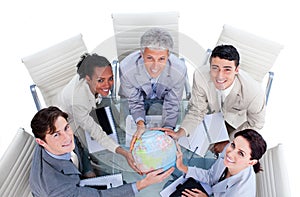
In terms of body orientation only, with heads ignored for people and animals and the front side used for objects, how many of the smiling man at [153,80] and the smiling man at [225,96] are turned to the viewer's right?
0

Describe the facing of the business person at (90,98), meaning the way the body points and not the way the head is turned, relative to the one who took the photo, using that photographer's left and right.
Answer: facing the viewer and to the right of the viewer

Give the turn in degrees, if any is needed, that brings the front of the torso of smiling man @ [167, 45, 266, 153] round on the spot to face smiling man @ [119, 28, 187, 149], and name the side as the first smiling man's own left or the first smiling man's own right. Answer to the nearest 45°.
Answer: approximately 45° to the first smiling man's own right

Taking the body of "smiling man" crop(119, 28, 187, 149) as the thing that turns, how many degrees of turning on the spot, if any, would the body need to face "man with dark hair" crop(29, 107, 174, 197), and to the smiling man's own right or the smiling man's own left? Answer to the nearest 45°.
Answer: approximately 45° to the smiling man's own right

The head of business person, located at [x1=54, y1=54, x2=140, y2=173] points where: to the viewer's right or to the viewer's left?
to the viewer's right

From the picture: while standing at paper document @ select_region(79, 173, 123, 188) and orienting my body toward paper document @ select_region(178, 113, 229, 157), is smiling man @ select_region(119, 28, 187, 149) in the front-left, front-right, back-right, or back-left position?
front-left

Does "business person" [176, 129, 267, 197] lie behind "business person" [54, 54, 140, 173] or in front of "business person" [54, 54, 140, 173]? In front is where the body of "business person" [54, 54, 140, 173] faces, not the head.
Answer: in front

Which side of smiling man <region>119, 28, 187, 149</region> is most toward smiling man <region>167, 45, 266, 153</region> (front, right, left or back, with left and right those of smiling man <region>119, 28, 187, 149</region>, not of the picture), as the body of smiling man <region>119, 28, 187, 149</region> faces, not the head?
left

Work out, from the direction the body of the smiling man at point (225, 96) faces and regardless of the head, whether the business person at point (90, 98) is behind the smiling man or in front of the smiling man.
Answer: in front

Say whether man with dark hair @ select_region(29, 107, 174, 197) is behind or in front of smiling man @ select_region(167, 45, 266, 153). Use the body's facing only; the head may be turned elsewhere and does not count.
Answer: in front

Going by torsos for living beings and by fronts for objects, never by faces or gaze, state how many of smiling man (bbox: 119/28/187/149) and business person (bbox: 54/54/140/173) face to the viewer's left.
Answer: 0

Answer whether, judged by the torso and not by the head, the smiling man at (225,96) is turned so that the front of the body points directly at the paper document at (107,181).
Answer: yes

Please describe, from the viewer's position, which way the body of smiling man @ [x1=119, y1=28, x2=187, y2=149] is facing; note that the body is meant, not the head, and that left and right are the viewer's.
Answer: facing the viewer

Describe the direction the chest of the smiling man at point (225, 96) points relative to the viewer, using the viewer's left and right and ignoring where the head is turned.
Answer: facing the viewer and to the left of the viewer
